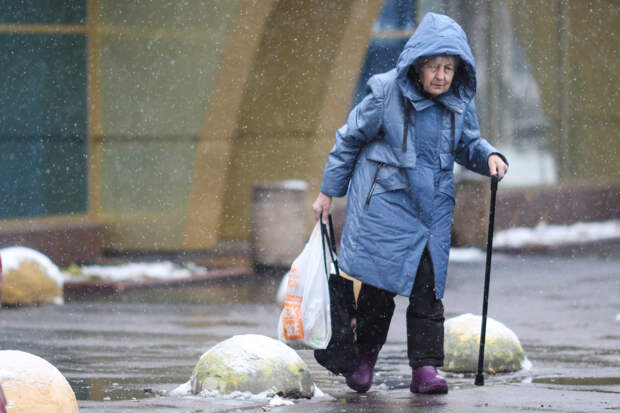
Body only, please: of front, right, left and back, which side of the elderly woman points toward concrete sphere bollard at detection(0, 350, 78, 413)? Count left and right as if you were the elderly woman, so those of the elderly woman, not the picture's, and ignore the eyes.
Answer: right

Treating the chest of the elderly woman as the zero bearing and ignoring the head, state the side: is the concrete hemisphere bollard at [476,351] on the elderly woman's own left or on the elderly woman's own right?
on the elderly woman's own left

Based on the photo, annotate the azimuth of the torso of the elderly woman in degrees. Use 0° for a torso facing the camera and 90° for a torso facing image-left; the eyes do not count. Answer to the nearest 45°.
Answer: approximately 315°
